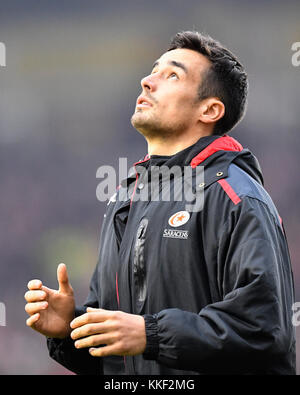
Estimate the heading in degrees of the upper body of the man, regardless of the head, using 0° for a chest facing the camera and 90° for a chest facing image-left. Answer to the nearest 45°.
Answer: approximately 45°
